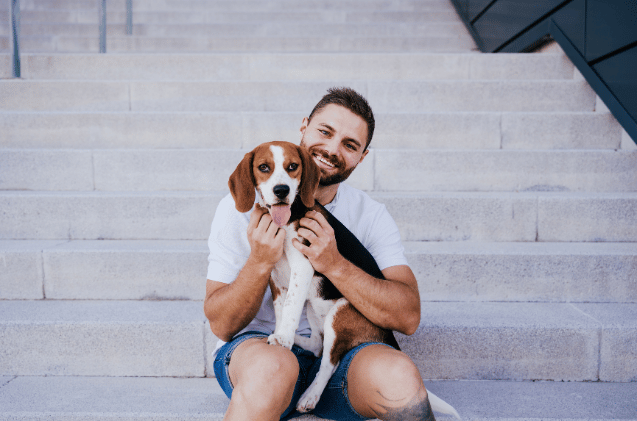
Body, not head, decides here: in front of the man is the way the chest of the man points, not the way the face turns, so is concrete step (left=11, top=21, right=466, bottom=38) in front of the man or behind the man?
behind

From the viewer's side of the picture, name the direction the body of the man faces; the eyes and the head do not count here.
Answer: toward the camera

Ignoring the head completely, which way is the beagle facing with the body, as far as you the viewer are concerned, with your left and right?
facing the viewer and to the left of the viewer

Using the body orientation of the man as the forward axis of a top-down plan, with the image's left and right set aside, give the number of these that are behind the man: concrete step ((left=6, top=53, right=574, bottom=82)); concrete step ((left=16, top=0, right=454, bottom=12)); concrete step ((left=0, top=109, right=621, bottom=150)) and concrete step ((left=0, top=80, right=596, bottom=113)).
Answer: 4

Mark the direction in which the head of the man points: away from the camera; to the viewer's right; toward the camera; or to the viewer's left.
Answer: toward the camera

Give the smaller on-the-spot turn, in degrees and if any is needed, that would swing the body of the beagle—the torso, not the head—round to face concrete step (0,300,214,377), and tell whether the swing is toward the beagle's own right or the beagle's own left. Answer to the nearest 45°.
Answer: approximately 90° to the beagle's own right
